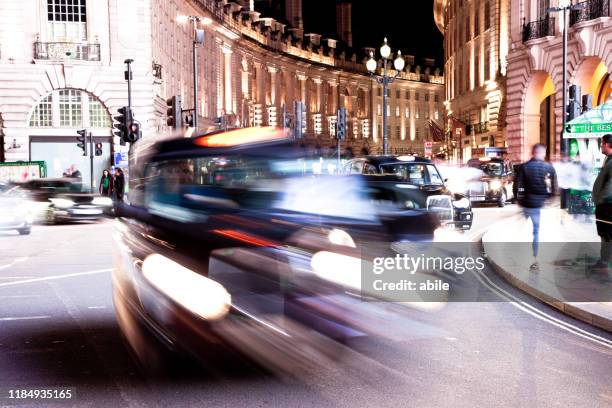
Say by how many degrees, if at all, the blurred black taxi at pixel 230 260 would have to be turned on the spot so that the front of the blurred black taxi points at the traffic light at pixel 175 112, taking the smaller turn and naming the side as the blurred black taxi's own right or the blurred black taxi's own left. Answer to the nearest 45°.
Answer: approximately 135° to the blurred black taxi's own left

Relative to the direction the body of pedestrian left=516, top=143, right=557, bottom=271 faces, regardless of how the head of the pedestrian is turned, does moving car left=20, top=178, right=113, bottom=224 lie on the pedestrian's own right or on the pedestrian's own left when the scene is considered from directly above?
on the pedestrian's own left

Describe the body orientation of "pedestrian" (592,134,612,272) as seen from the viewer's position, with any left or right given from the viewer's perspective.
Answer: facing to the left of the viewer

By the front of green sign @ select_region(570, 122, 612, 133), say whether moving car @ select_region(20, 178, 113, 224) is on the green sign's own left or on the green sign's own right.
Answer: on the green sign's own right

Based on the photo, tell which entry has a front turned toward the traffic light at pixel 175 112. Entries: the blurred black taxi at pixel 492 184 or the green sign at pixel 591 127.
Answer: the blurred black taxi

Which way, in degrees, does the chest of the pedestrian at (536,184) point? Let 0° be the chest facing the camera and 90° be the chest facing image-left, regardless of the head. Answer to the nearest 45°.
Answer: approximately 180°

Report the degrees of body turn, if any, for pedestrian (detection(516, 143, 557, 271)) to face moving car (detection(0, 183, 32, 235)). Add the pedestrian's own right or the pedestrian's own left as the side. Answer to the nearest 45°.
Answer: approximately 90° to the pedestrian's own left

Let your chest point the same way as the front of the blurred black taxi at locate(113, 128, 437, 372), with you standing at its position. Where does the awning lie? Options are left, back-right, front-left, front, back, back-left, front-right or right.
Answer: left

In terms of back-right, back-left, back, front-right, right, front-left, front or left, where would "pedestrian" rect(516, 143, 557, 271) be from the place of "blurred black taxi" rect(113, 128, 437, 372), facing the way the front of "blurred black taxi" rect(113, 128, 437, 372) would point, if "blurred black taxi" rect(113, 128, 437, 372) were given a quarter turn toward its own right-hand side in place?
back
